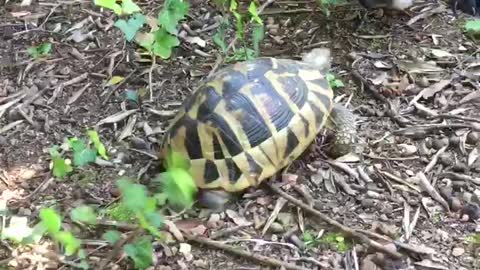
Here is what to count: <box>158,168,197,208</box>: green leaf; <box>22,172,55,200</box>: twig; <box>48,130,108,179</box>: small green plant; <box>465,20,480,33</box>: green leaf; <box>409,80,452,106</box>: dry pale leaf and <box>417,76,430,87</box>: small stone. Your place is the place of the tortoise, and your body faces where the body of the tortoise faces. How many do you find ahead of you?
3

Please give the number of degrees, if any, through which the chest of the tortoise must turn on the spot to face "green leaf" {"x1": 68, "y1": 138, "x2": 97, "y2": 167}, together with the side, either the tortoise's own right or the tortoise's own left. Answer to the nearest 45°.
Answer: approximately 135° to the tortoise's own left

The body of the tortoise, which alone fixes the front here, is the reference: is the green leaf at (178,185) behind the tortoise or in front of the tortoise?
behind

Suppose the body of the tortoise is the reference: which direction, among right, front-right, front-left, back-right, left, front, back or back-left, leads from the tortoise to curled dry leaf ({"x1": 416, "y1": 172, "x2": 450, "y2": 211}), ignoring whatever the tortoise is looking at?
front-right

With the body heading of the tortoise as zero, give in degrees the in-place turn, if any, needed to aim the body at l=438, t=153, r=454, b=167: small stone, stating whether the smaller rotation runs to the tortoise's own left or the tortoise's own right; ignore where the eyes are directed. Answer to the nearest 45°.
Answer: approximately 45° to the tortoise's own right

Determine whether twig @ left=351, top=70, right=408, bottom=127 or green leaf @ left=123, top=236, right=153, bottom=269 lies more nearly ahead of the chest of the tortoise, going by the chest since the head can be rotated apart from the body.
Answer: the twig

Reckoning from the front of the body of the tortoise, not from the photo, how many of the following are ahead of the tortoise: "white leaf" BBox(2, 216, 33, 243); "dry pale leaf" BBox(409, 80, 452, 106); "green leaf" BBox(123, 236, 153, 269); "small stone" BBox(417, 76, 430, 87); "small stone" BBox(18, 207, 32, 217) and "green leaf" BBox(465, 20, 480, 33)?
3

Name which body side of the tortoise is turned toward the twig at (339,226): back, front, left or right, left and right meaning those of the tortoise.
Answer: right

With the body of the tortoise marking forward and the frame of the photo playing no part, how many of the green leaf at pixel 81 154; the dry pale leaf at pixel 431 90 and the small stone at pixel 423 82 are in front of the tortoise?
2

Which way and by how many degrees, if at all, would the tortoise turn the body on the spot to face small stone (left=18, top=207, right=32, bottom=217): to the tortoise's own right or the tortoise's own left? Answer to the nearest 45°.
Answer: approximately 135° to the tortoise's own left

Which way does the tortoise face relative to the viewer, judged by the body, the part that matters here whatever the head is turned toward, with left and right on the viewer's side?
facing away from the viewer and to the right of the viewer

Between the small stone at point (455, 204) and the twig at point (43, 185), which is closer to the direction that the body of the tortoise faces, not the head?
the small stone

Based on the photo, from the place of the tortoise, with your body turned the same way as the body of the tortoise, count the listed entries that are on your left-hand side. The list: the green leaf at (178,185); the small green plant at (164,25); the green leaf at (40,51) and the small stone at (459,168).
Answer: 2

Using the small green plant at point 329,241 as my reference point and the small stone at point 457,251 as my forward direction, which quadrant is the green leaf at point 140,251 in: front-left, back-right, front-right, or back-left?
back-right
